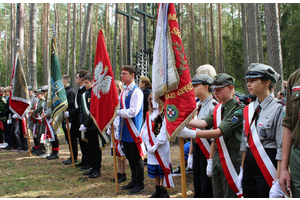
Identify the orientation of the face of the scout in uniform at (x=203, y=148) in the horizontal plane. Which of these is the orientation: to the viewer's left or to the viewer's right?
to the viewer's left

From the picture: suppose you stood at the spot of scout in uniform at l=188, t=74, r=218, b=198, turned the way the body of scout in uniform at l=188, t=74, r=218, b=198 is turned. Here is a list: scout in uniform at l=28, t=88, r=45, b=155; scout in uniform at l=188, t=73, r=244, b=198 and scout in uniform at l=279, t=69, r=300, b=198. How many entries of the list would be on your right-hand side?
1

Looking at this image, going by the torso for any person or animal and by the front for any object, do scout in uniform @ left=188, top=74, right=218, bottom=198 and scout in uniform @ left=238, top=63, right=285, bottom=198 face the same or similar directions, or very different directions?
same or similar directions

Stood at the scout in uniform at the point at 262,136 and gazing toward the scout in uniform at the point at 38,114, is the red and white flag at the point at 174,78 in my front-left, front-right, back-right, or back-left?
front-left

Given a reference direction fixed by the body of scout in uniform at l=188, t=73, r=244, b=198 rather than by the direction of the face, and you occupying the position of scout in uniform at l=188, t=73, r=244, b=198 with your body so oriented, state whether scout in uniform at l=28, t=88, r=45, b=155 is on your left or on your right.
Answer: on your right

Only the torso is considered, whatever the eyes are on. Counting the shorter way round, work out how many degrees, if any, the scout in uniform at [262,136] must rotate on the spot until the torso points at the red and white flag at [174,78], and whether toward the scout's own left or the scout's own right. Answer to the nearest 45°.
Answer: approximately 45° to the scout's own right

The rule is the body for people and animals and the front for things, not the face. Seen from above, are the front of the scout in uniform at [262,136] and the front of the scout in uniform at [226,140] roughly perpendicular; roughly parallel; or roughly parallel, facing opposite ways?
roughly parallel

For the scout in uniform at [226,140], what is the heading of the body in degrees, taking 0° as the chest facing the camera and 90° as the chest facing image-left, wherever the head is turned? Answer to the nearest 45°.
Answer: approximately 45°

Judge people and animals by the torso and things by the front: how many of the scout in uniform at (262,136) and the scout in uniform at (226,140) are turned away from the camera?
0

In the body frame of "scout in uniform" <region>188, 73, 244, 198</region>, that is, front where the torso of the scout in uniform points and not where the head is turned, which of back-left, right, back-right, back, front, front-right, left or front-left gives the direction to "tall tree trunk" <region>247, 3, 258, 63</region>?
back-right

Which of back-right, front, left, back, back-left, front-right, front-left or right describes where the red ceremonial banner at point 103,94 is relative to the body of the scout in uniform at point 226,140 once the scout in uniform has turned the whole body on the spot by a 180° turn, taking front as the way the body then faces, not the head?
left
